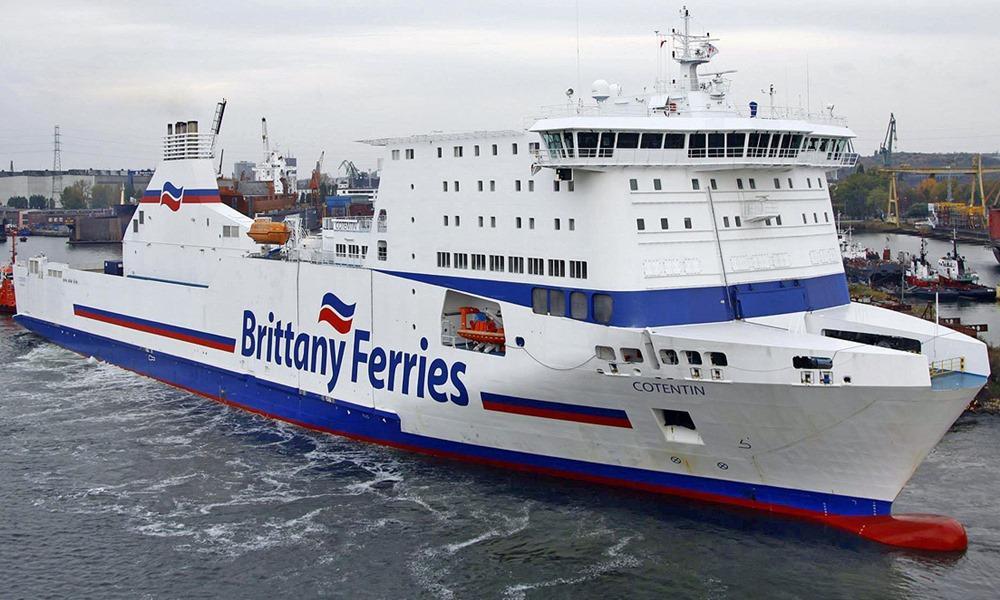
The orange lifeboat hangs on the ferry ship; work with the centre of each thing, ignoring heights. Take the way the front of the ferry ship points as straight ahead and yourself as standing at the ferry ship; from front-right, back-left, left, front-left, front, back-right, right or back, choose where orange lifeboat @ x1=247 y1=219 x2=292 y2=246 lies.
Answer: back

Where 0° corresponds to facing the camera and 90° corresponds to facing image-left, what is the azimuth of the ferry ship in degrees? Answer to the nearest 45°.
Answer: approximately 315°
